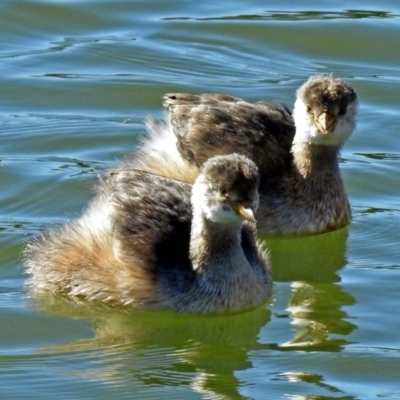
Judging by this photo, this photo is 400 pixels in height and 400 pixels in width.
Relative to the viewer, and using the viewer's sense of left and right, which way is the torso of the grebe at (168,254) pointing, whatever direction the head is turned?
facing the viewer and to the right of the viewer

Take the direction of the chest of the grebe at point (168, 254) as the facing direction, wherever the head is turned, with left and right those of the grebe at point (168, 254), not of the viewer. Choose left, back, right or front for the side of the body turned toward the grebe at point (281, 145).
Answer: left

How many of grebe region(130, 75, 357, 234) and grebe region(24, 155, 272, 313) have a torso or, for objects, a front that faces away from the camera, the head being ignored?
0

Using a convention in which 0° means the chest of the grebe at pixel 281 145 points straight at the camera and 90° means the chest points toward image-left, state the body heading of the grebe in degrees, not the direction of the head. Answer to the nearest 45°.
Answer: approximately 315°

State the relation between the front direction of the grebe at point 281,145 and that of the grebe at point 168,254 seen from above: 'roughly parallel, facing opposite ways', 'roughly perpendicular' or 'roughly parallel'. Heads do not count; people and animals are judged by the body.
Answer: roughly parallel

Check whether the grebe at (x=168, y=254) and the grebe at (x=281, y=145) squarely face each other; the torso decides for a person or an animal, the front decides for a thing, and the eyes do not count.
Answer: no

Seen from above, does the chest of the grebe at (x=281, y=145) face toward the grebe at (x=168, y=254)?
no
